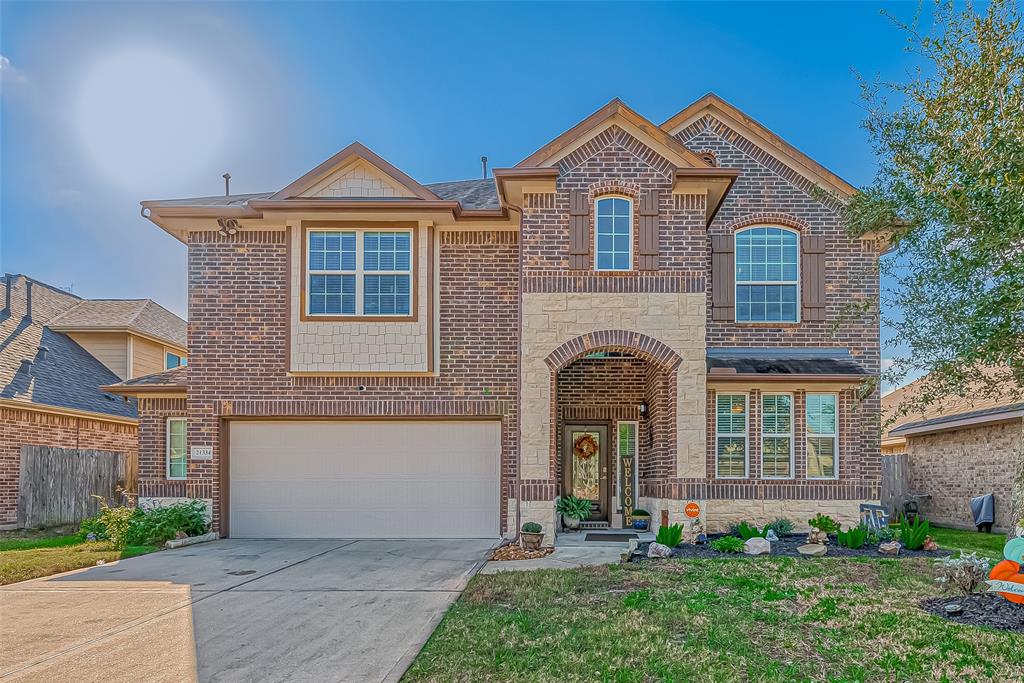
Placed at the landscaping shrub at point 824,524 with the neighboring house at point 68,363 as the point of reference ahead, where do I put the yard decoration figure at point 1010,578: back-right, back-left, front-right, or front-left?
back-left

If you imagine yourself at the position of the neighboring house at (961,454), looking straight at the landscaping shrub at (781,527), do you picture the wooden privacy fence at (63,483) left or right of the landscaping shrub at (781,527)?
right

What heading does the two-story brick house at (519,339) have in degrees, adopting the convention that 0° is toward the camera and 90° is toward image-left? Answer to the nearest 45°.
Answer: approximately 0°

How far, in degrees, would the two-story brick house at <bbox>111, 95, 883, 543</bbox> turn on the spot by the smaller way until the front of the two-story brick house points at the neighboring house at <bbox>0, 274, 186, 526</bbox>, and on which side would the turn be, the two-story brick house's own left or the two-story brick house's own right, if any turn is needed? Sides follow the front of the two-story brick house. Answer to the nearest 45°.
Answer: approximately 135° to the two-story brick house's own right

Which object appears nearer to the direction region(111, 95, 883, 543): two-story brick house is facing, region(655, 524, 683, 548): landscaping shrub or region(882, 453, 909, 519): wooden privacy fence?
the landscaping shrub
